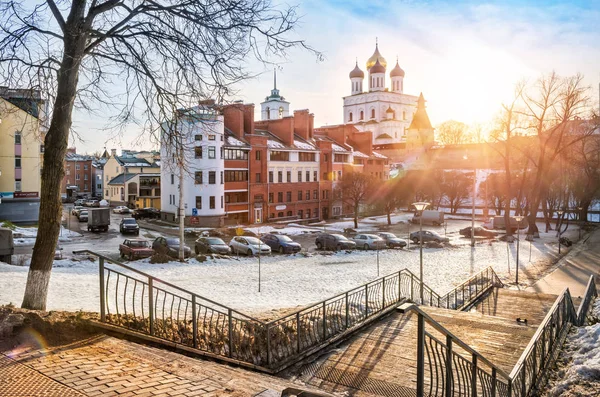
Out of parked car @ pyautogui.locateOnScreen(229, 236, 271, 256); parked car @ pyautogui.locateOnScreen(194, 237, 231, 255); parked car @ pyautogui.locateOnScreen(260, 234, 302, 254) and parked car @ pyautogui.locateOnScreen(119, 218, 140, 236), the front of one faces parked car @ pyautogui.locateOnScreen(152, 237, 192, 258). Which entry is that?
parked car @ pyautogui.locateOnScreen(119, 218, 140, 236)

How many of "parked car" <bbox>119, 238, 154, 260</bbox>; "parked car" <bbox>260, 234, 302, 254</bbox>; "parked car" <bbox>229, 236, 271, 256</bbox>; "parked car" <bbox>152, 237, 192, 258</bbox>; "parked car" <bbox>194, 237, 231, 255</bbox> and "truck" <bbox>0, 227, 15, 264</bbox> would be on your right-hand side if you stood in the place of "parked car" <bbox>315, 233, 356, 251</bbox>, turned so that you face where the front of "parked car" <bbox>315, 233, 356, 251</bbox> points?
6

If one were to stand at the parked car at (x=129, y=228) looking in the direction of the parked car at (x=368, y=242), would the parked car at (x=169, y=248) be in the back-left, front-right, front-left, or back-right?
front-right

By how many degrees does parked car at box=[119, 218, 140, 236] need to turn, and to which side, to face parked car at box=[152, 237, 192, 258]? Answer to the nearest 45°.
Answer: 0° — it already faces it

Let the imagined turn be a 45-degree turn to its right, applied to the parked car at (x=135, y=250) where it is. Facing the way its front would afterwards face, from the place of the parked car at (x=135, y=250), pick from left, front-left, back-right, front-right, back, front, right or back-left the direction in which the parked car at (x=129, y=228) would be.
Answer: back

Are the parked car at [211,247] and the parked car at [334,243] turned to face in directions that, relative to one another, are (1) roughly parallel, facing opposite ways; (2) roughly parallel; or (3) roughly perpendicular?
roughly parallel

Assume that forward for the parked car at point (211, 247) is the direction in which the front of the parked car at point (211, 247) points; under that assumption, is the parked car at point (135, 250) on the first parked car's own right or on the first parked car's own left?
on the first parked car's own right

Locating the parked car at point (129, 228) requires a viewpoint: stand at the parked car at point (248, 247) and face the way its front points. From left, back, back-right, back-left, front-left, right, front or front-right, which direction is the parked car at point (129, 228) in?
back

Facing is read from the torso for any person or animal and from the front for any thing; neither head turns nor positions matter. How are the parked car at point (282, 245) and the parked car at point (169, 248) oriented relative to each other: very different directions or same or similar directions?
same or similar directions

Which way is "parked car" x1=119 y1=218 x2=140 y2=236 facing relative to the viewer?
toward the camera

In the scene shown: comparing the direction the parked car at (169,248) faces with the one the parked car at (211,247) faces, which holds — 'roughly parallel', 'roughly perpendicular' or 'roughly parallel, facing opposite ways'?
roughly parallel

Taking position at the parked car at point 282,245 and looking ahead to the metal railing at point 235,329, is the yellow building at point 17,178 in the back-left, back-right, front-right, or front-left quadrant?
back-right

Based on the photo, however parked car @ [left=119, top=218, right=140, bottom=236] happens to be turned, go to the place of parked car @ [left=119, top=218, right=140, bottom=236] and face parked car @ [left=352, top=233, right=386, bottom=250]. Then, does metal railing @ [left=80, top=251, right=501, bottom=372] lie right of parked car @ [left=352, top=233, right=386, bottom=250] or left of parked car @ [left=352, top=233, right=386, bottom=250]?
right

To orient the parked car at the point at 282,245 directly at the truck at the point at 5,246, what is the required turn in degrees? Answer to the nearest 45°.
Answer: approximately 90° to its right
